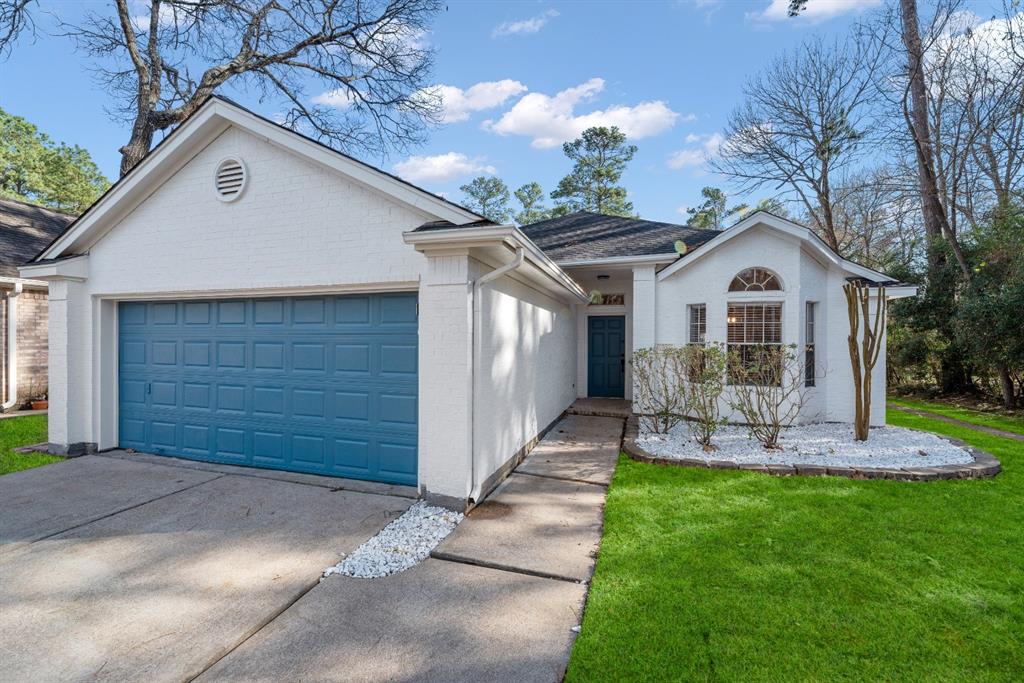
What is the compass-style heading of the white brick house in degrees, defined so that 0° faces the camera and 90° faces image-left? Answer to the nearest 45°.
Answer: approximately 0°

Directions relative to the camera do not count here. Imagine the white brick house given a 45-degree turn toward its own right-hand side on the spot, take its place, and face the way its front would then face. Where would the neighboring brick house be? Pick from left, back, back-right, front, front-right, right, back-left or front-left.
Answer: right

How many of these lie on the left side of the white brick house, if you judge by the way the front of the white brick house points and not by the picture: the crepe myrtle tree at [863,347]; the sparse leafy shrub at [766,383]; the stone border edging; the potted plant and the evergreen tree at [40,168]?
3

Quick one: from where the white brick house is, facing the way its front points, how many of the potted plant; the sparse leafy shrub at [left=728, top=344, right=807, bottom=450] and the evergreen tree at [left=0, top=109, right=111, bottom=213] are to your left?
1

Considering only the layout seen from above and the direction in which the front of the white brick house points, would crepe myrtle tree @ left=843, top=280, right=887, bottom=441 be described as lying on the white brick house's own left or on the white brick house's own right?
on the white brick house's own left

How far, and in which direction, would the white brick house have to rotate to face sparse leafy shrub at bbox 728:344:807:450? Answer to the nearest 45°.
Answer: approximately 90° to its left

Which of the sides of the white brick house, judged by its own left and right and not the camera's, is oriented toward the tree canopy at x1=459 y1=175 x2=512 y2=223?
back

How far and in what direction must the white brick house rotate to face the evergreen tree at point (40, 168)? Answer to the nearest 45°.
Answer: approximately 135° to its right

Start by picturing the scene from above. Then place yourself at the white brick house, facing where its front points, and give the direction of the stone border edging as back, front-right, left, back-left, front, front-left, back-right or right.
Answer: left

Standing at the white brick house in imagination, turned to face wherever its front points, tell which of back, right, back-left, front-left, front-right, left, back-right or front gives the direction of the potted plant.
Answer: back-right

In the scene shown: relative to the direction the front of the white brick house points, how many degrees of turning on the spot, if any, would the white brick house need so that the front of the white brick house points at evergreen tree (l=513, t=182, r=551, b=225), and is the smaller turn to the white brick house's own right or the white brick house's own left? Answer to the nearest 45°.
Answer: approximately 180°
